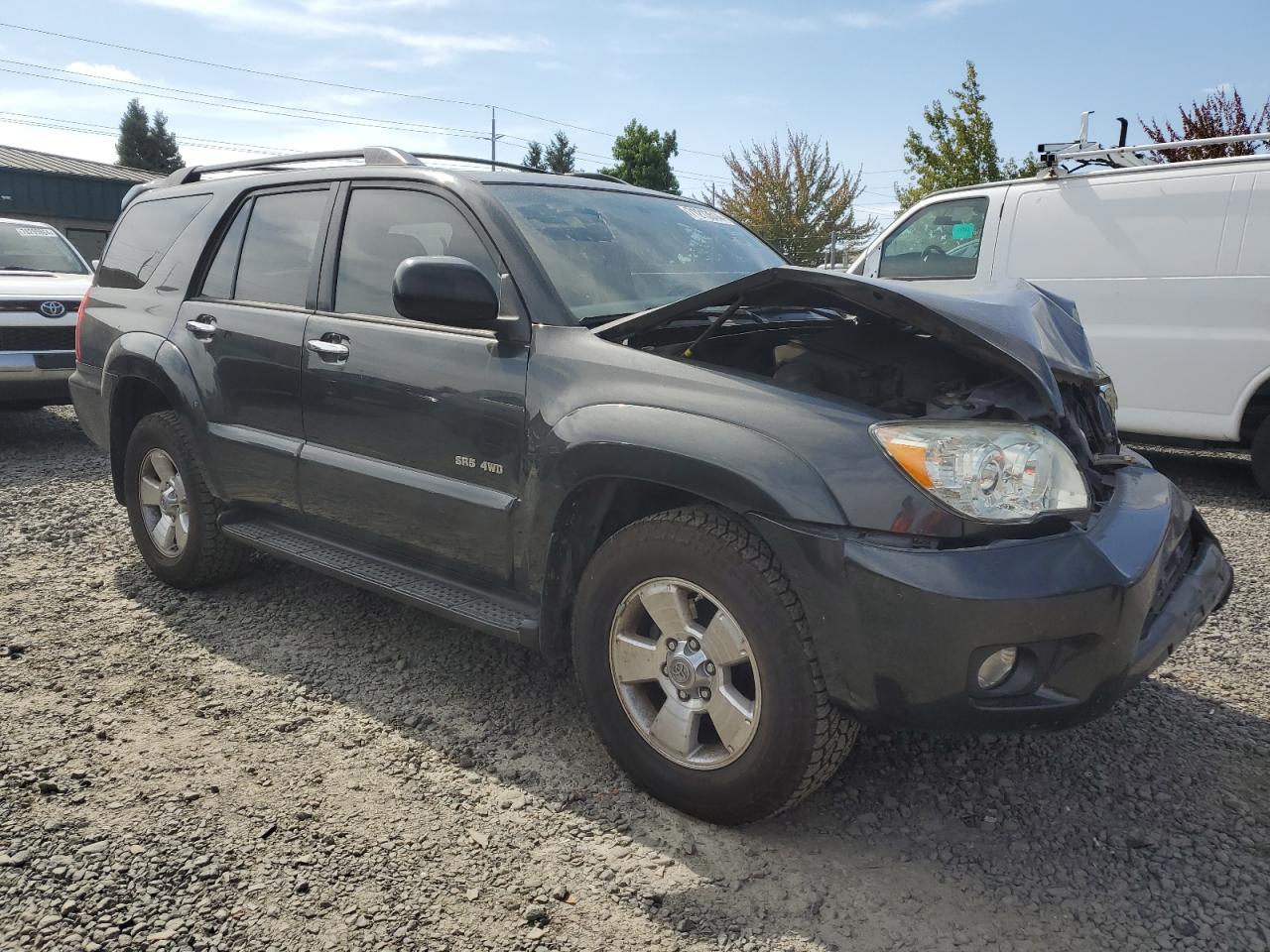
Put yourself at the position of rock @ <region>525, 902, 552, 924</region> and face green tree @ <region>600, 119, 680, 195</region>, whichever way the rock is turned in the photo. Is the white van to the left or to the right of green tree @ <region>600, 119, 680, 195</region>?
right

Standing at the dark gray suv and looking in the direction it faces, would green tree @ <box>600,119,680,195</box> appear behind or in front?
behind

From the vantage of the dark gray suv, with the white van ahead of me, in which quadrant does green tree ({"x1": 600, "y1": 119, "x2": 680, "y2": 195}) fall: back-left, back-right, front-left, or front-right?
front-left

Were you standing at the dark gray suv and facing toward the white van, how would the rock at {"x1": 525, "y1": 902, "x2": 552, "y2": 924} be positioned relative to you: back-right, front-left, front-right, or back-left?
back-right

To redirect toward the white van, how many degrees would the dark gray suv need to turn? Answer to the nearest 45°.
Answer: approximately 90° to its left

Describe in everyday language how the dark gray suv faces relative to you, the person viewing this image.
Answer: facing the viewer and to the right of the viewer
